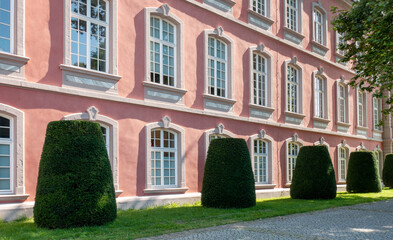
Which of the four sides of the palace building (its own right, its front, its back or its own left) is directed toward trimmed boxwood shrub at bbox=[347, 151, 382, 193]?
left

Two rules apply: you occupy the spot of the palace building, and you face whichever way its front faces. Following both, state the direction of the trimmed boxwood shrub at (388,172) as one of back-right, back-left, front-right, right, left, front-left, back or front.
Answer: left

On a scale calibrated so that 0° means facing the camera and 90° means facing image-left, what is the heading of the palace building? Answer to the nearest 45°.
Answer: approximately 315°
